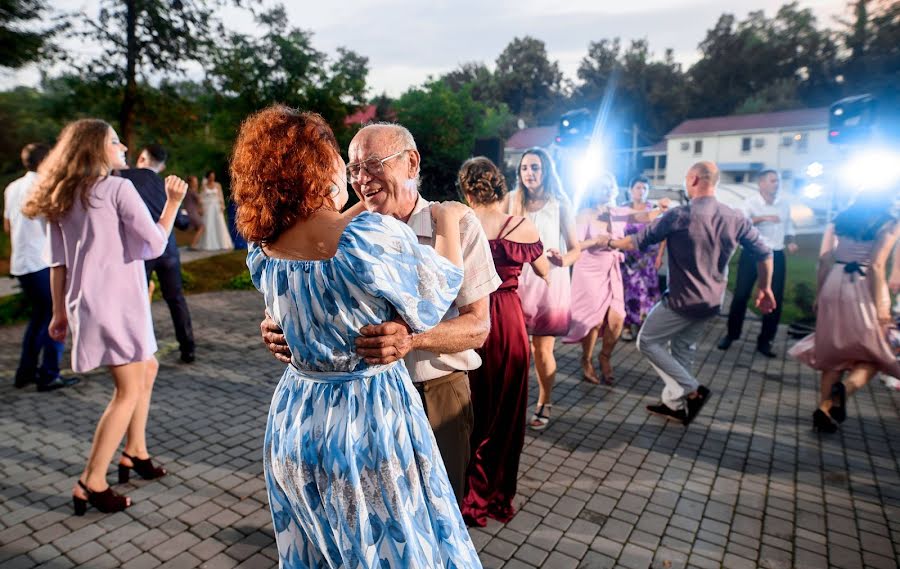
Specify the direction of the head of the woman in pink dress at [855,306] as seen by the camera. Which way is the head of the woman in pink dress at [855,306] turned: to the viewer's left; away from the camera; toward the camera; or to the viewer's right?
away from the camera

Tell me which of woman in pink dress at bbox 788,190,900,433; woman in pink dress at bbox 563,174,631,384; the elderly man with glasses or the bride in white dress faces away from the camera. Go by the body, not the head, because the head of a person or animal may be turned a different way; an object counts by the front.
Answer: woman in pink dress at bbox 788,190,900,433

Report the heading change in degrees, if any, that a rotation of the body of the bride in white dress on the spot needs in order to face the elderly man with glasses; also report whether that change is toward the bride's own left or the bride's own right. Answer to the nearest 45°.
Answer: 0° — they already face them

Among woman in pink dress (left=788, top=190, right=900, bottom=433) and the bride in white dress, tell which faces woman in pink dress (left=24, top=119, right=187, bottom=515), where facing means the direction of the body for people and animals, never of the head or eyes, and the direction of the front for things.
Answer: the bride in white dress

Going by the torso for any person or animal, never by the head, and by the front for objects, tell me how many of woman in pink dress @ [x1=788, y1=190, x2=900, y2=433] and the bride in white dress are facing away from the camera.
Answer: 1

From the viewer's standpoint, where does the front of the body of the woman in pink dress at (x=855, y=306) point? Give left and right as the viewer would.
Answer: facing away from the viewer

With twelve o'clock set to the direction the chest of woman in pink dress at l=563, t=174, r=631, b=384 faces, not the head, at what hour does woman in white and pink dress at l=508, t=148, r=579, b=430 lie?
woman in white and pink dress at l=508, t=148, r=579, b=430 is roughly at 2 o'clock from woman in pink dress at l=563, t=174, r=631, b=384.

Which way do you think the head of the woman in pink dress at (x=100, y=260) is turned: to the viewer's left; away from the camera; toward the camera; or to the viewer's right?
to the viewer's right

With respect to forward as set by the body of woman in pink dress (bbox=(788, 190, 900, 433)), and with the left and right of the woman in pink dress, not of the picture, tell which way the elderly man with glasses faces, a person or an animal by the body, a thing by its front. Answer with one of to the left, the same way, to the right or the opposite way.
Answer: the opposite way

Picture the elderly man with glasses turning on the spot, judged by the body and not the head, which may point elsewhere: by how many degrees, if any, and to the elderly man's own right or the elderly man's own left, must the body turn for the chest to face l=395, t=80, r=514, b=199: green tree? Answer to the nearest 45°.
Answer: approximately 135° to the elderly man's own right

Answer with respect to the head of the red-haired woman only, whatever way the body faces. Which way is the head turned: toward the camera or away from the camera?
away from the camera

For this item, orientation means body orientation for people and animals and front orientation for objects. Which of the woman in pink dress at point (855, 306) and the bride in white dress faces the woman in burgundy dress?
the bride in white dress

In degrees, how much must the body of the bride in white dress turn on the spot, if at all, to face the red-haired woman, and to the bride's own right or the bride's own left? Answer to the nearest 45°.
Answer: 0° — they already face them

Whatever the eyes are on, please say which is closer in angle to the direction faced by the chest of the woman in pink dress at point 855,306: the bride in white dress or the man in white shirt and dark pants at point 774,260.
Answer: the man in white shirt and dark pants

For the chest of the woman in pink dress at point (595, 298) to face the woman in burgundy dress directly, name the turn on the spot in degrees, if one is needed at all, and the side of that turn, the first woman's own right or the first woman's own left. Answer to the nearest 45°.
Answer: approximately 45° to the first woman's own right
